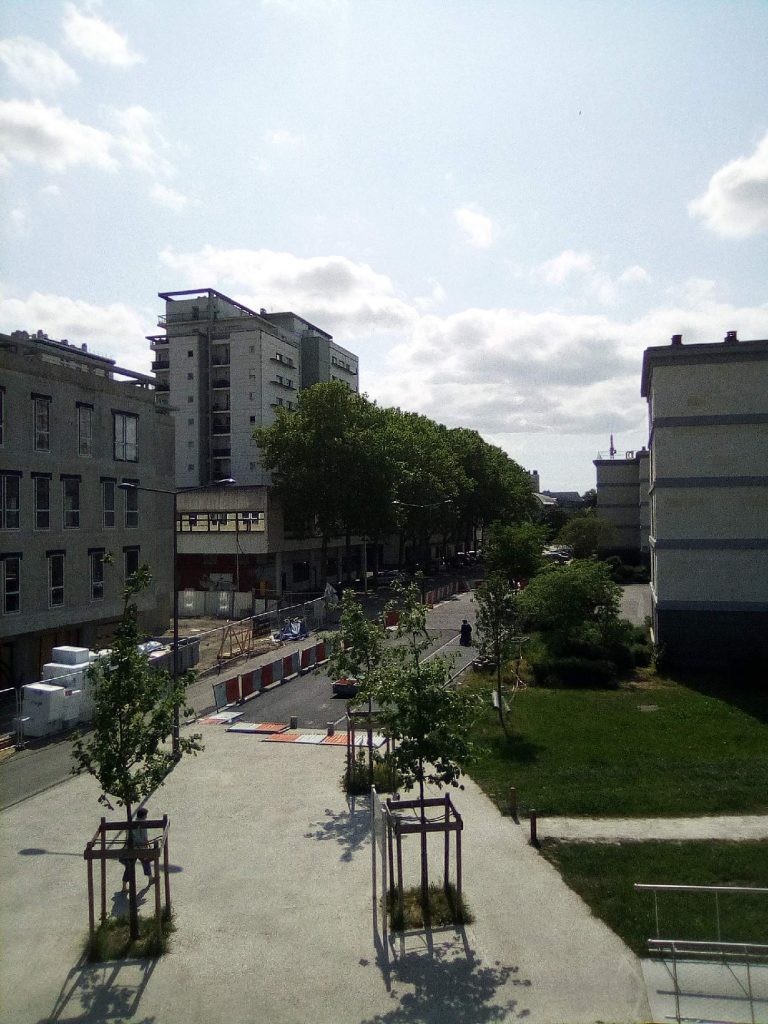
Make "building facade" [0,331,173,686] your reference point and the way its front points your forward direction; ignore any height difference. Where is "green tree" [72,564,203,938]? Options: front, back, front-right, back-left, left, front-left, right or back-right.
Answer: front-right

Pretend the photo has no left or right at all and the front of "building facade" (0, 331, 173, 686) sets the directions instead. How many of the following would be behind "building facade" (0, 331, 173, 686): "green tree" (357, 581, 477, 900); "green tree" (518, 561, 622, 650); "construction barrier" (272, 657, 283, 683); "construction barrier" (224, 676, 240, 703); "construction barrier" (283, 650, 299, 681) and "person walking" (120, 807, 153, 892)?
0

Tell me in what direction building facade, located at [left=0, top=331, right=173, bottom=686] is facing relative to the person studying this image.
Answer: facing the viewer and to the right of the viewer

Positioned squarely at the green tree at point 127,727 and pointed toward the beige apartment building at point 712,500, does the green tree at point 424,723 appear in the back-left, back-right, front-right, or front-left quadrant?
front-right

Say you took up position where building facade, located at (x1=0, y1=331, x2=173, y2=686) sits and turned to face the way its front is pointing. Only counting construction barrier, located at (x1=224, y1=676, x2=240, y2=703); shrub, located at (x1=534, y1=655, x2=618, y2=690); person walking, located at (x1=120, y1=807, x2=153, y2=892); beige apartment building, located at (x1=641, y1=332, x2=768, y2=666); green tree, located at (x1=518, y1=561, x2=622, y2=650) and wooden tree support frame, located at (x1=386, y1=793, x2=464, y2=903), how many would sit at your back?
0

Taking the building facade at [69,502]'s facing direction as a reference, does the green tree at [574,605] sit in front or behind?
in front

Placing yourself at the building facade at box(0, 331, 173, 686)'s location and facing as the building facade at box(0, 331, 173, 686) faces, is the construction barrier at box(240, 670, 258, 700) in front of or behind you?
in front

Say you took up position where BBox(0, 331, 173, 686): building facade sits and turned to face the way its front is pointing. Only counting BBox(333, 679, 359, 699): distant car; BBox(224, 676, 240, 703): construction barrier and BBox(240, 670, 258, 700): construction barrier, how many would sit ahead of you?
3

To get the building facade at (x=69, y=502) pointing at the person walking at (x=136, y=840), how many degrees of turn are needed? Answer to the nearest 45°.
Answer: approximately 45° to its right

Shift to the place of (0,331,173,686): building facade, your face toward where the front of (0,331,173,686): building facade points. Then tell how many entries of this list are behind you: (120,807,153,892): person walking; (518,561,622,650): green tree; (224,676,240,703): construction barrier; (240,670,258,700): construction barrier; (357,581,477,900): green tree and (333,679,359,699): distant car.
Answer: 0

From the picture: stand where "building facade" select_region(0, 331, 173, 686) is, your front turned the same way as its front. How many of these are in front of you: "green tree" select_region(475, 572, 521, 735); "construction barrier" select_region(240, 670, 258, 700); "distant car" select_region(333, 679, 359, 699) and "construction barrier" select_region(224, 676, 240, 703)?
4

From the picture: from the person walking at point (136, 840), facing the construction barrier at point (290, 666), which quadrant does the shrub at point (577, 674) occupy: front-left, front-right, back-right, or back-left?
front-right

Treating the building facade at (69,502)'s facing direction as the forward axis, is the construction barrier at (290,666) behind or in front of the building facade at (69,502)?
in front

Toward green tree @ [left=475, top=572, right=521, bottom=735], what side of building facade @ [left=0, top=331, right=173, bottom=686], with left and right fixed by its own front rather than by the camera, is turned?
front
